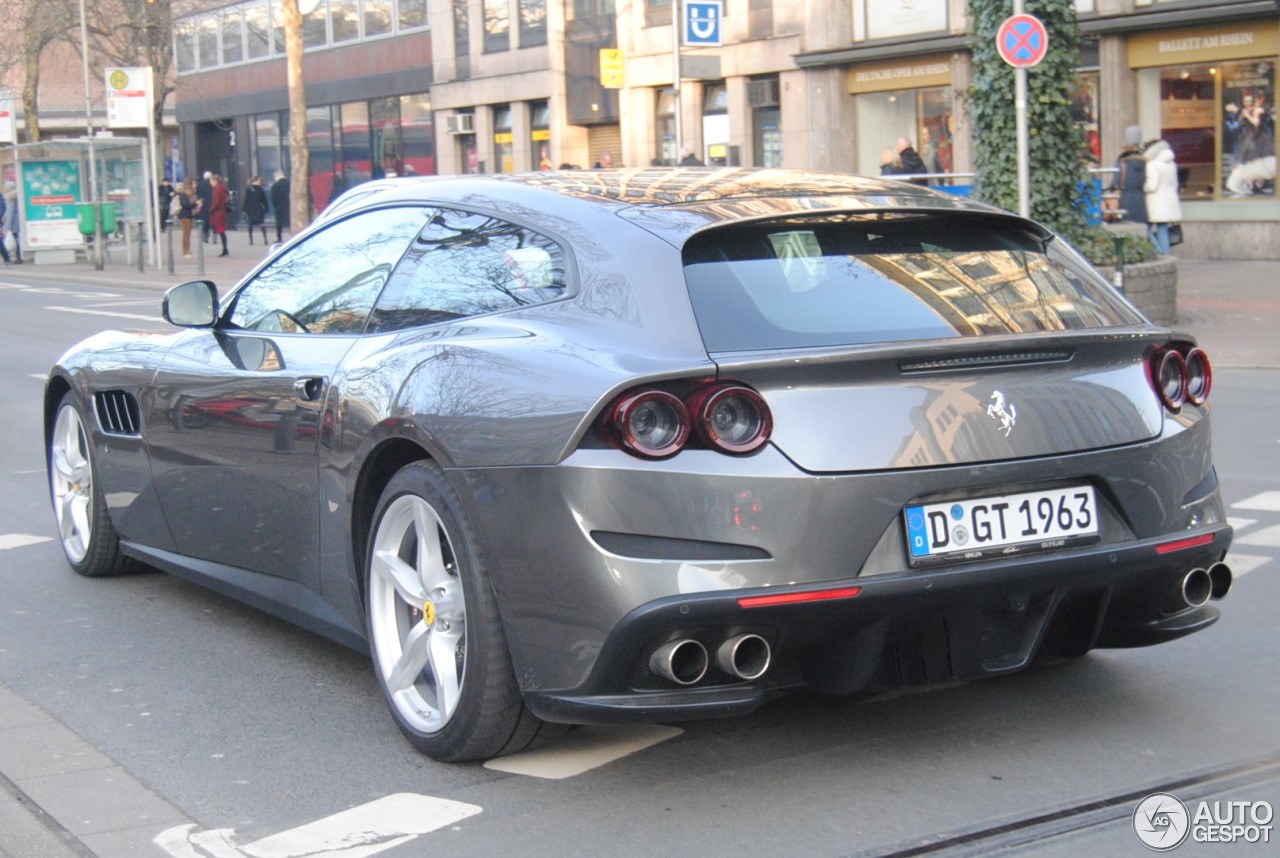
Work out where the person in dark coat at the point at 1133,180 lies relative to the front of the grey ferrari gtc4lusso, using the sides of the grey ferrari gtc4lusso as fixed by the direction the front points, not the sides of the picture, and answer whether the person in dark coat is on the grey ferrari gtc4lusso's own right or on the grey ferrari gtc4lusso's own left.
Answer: on the grey ferrari gtc4lusso's own right

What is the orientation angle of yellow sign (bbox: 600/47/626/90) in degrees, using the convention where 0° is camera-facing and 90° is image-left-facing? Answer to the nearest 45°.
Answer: approximately 0°

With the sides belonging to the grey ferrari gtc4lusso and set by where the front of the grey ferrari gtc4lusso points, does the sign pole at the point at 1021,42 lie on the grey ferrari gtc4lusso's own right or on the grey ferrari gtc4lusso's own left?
on the grey ferrari gtc4lusso's own right

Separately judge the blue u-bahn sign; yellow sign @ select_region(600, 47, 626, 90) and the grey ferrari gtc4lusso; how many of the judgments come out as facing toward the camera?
2

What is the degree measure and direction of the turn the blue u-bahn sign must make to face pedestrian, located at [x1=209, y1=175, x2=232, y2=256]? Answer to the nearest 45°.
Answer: approximately 135° to its right

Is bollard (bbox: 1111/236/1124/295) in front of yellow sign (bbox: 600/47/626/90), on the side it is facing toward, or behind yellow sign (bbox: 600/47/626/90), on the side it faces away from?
in front

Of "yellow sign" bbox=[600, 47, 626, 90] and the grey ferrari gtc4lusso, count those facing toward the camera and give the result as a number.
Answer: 1

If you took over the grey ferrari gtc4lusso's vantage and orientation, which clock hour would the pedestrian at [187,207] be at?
The pedestrian is roughly at 1 o'clock from the grey ferrari gtc4lusso.

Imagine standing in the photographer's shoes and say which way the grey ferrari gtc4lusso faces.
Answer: facing away from the viewer and to the left of the viewer

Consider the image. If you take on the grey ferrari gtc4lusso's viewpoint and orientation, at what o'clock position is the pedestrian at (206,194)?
The pedestrian is roughly at 1 o'clock from the grey ferrari gtc4lusso.

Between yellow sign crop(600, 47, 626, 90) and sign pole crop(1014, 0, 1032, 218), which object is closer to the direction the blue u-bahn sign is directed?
the sign pole

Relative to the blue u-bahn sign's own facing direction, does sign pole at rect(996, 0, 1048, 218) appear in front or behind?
in front
